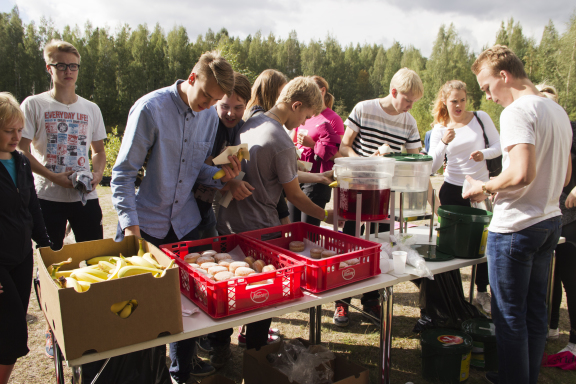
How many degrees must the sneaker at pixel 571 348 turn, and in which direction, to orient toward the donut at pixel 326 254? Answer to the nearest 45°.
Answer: approximately 45° to its left

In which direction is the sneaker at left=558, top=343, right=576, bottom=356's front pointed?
to the viewer's left

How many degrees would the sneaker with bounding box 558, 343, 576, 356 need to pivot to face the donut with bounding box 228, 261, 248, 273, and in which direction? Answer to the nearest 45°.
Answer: approximately 45° to its left

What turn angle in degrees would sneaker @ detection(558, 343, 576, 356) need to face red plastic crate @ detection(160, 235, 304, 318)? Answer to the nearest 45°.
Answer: approximately 45° to its left

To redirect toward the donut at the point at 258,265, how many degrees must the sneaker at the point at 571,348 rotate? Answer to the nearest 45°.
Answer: approximately 45° to its left

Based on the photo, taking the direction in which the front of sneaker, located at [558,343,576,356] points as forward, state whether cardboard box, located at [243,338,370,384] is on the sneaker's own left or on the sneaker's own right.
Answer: on the sneaker's own left
